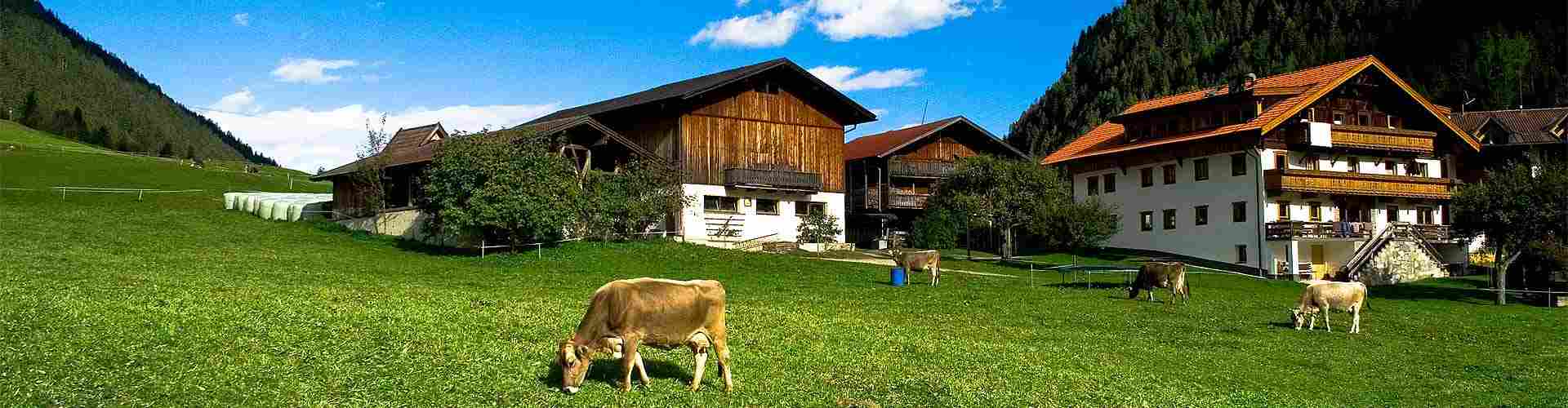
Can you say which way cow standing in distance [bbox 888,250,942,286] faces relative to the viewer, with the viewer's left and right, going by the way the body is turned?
facing to the left of the viewer

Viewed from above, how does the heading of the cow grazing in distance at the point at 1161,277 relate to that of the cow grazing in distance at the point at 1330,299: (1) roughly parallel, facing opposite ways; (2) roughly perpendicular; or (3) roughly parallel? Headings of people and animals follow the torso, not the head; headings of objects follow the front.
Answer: roughly parallel

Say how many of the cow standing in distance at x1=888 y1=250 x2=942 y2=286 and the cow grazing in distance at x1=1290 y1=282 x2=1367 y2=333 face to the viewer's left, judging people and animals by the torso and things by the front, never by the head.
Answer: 2

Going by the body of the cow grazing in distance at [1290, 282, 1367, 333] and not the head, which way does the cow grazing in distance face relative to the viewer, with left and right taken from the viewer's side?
facing to the left of the viewer

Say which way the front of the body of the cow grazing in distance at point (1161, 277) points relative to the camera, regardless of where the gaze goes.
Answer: to the viewer's left

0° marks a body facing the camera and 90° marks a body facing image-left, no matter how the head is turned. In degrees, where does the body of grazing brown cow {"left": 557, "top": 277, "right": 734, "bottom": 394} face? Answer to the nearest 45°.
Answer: approximately 90°

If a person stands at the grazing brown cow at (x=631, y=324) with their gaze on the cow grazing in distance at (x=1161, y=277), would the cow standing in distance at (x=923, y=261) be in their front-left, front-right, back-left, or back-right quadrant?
front-left

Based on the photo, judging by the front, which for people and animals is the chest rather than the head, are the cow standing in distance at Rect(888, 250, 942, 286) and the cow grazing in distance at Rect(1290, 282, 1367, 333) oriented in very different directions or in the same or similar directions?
same or similar directions

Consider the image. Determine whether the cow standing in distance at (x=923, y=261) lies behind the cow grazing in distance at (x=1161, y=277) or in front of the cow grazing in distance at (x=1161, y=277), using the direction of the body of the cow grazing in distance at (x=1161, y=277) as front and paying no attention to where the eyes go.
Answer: in front

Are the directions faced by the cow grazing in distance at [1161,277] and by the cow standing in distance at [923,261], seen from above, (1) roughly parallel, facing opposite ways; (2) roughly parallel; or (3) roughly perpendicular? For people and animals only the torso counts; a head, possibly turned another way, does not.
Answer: roughly parallel

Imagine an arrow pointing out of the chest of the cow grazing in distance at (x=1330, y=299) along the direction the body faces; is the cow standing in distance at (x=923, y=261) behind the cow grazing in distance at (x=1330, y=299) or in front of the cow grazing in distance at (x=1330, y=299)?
in front
